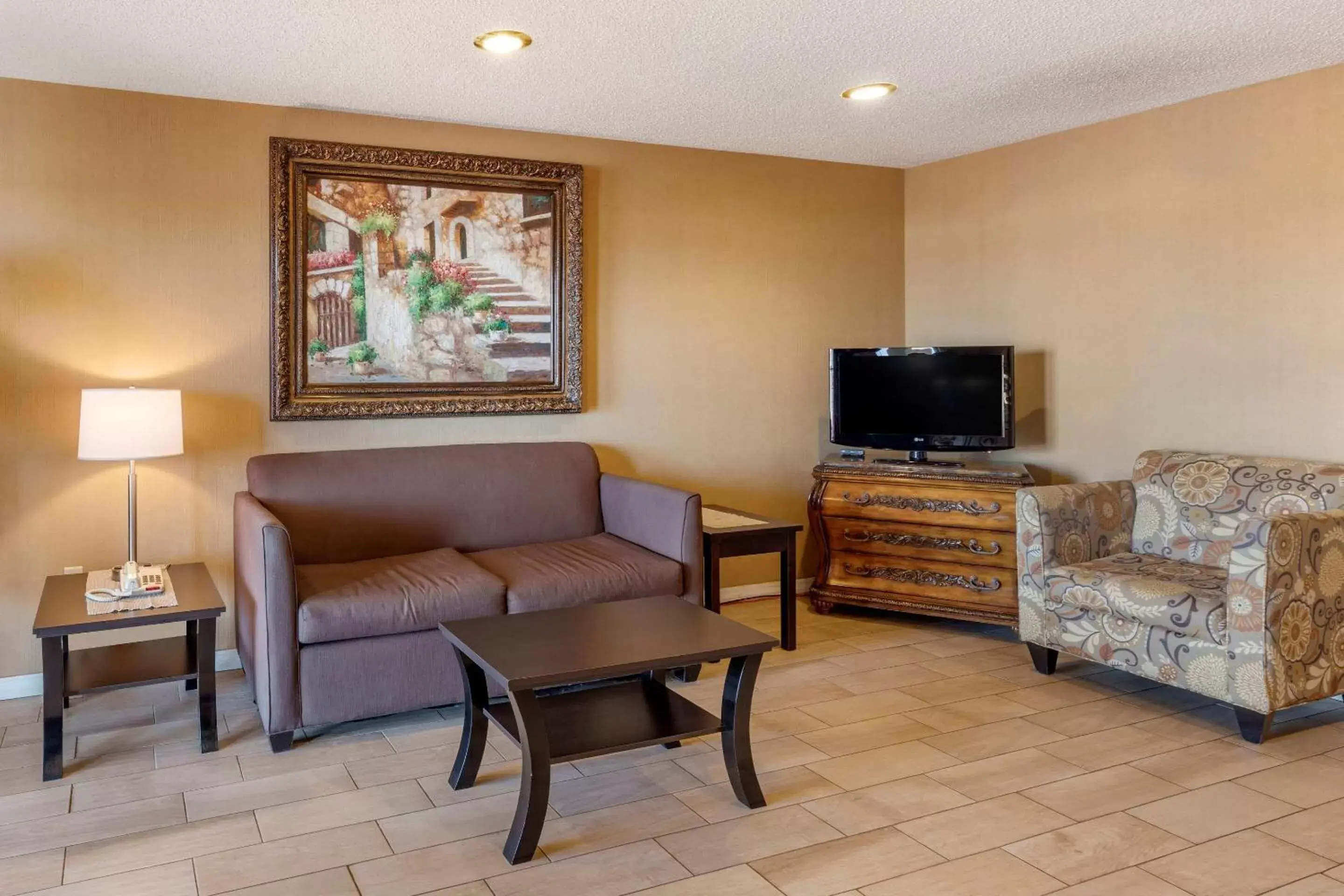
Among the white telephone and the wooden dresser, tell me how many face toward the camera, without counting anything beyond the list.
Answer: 2

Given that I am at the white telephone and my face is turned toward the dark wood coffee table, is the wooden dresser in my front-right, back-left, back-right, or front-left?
front-left

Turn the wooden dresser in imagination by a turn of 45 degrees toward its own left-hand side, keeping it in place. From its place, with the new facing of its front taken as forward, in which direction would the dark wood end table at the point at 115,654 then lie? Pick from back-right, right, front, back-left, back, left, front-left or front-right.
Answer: right

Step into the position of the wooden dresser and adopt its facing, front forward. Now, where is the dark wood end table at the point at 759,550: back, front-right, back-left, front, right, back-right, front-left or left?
front-right

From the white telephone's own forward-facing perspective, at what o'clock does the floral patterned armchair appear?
The floral patterned armchair is roughly at 10 o'clock from the white telephone.

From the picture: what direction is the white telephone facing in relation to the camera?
toward the camera

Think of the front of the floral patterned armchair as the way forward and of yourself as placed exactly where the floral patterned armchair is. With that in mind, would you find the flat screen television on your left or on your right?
on your right

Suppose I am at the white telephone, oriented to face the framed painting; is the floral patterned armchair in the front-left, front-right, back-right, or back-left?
front-right

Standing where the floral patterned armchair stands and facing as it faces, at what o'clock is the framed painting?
The framed painting is roughly at 1 o'clock from the floral patterned armchair.

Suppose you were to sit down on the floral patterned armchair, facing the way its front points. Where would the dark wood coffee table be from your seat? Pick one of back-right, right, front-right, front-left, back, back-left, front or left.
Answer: front

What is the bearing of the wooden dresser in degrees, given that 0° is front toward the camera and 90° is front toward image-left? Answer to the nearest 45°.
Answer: approximately 0°

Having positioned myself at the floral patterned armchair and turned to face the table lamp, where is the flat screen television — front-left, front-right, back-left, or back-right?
front-right

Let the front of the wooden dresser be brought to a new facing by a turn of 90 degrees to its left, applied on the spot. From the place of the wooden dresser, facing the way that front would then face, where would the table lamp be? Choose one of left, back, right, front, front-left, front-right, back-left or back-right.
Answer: back-right

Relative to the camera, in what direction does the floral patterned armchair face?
facing the viewer and to the left of the viewer

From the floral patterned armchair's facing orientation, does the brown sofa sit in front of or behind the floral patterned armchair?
in front

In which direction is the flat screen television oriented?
toward the camera

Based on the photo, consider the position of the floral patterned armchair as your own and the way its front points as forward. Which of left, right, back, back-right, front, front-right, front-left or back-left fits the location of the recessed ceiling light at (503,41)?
front
